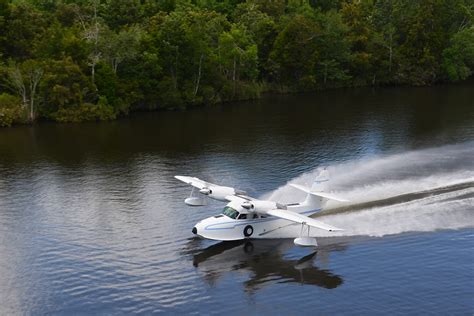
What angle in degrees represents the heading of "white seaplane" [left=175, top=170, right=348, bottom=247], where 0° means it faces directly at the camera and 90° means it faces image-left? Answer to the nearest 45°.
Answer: approximately 45°
